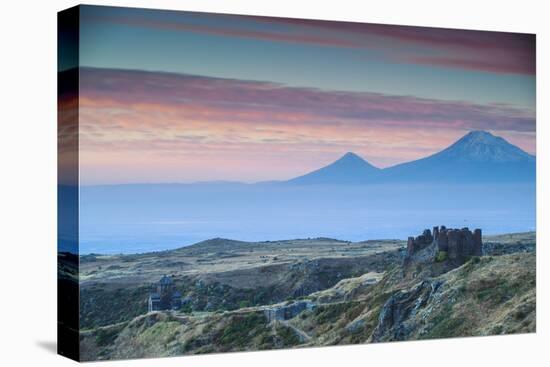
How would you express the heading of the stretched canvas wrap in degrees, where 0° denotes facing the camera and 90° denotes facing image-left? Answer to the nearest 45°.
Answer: approximately 315°
